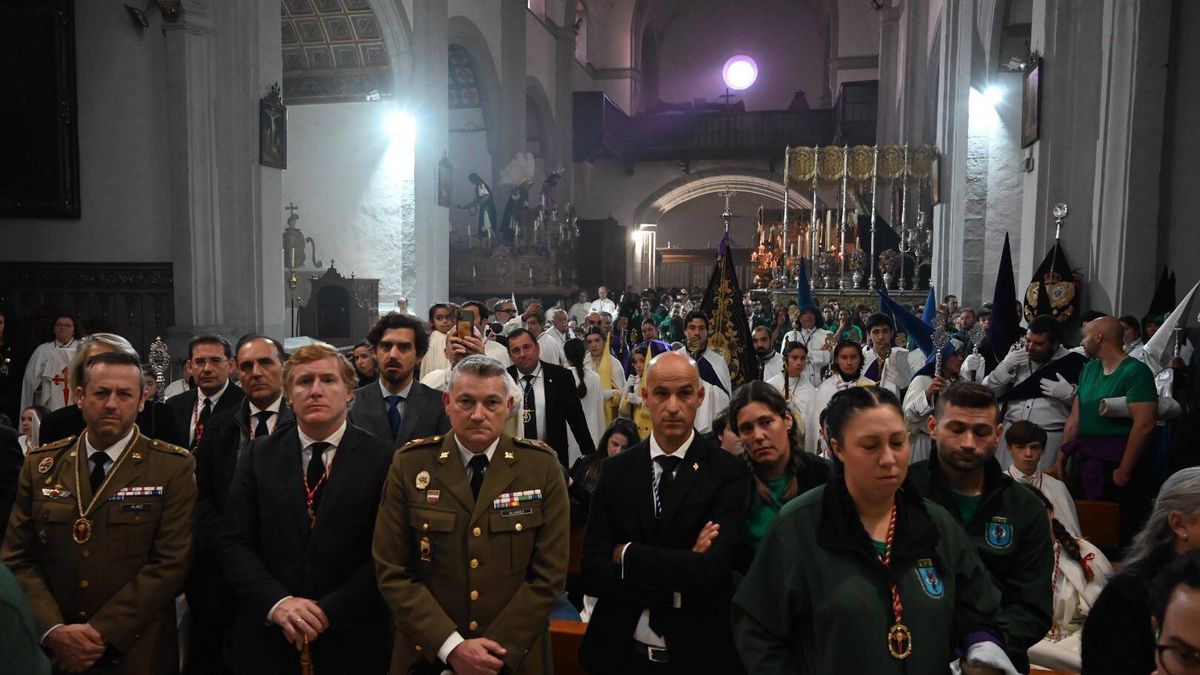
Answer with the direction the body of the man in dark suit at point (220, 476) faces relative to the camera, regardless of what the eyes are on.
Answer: toward the camera

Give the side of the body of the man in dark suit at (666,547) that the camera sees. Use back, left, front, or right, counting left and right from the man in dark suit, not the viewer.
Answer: front

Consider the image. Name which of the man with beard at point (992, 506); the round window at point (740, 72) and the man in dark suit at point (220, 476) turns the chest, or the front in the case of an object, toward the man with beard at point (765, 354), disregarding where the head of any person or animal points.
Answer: the round window

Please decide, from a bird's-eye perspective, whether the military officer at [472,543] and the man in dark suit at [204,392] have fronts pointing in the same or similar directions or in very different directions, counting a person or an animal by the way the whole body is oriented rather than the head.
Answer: same or similar directions

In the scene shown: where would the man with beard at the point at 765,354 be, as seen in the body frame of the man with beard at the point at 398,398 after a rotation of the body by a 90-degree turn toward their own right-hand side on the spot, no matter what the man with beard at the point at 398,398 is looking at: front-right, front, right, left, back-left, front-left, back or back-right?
back-right

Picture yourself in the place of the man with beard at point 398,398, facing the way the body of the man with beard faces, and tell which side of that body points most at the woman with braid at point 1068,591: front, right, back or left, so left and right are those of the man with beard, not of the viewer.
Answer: left

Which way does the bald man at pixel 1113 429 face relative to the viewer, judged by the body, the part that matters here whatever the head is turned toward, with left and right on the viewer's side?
facing the viewer and to the left of the viewer

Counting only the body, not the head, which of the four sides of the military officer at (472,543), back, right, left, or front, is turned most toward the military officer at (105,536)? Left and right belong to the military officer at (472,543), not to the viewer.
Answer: right

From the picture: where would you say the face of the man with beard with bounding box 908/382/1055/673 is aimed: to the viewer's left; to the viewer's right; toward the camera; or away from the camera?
toward the camera

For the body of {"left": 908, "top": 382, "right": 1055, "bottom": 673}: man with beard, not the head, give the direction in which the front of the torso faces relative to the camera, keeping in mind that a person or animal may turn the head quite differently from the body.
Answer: toward the camera

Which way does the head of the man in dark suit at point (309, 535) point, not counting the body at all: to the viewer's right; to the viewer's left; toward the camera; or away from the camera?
toward the camera

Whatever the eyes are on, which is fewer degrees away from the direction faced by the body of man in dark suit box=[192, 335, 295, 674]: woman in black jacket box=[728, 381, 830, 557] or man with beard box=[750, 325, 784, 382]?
the woman in black jacket

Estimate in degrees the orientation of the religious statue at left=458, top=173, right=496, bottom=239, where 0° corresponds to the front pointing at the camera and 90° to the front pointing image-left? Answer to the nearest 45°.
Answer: approximately 45°

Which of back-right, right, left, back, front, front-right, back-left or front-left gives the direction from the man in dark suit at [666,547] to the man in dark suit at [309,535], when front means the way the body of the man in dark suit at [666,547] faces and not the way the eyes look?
right

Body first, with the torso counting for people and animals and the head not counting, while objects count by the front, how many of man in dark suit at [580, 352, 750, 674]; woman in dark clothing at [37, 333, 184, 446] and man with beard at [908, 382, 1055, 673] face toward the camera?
3

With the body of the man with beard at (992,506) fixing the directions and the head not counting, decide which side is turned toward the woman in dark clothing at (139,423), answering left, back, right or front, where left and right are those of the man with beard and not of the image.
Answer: right

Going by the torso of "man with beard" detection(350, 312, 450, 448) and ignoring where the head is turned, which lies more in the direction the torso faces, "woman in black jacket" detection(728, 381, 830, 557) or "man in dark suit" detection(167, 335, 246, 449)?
the woman in black jacket

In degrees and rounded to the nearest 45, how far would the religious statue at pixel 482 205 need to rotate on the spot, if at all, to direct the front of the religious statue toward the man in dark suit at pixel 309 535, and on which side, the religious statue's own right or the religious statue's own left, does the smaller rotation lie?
approximately 45° to the religious statue's own left
